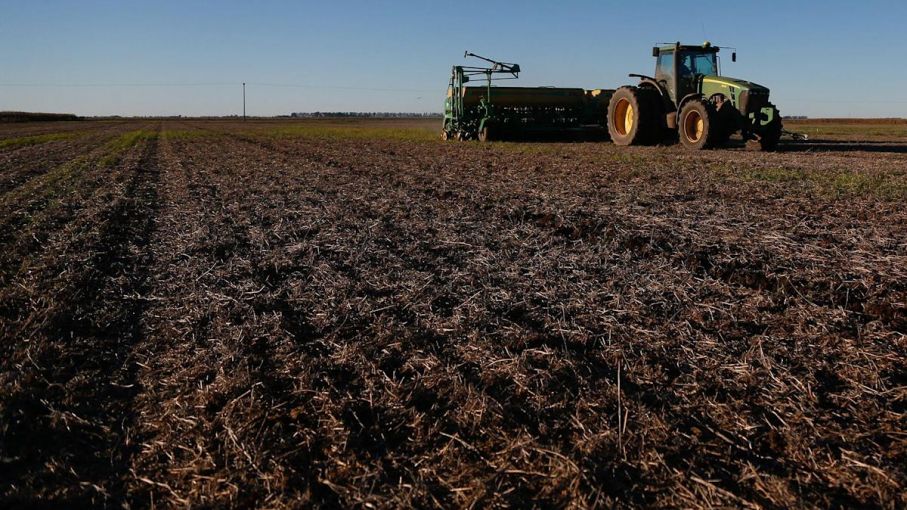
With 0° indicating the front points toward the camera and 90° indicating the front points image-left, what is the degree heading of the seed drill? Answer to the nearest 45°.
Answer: approximately 315°

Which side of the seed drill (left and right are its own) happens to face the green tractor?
front

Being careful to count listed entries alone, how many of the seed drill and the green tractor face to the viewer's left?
0

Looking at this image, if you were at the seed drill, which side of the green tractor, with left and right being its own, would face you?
back

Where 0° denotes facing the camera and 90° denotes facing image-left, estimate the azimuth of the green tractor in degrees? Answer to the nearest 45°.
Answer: approximately 315°
